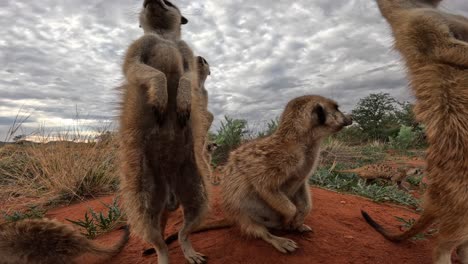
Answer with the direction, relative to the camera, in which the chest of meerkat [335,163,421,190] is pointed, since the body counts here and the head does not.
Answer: to the viewer's right

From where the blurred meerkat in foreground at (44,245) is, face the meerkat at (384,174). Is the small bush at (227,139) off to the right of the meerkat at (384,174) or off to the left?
left

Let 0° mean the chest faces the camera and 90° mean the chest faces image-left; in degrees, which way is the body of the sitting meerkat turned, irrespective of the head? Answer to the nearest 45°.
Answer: approximately 270°

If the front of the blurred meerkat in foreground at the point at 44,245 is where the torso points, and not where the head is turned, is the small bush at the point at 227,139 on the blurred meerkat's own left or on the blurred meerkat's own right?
on the blurred meerkat's own right

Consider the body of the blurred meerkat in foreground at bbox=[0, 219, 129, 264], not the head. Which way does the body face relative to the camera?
to the viewer's left

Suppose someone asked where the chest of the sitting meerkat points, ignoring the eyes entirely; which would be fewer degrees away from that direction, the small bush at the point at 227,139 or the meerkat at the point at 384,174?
the meerkat

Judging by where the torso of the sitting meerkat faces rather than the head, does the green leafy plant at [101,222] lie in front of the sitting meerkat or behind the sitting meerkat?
behind
